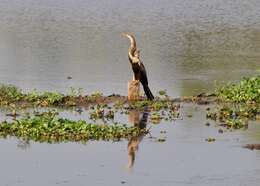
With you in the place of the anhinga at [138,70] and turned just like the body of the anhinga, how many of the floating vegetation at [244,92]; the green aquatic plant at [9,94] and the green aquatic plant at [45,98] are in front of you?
2

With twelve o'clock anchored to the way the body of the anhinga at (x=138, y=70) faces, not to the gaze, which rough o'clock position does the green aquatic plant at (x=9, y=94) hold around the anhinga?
The green aquatic plant is roughly at 12 o'clock from the anhinga.

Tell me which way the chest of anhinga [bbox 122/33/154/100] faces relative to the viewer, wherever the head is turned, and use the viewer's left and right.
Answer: facing to the left of the viewer

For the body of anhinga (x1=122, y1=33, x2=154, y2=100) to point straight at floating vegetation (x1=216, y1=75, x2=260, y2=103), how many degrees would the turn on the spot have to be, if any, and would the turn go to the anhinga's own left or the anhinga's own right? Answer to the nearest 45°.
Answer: approximately 180°

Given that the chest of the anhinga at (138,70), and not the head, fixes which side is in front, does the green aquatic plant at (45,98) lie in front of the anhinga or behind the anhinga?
in front

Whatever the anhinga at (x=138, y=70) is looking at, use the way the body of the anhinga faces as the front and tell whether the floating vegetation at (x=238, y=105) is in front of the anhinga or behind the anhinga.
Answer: behind
